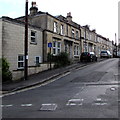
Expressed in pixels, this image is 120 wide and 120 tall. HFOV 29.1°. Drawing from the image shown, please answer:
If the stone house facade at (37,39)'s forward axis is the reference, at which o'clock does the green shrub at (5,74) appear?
The green shrub is roughly at 2 o'clock from the stone house facade.

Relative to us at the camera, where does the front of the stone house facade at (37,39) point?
facing the viewer and to the right of the viewer

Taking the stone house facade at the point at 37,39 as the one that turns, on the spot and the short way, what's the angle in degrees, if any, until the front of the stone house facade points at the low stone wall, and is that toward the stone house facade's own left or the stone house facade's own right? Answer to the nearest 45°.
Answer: approximately 45° to the stone house facade's own right
